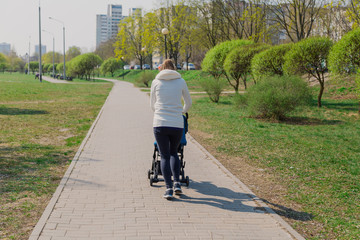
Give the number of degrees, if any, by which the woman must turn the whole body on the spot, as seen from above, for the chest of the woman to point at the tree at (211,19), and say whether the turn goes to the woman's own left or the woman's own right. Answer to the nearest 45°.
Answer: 0° — they already face it

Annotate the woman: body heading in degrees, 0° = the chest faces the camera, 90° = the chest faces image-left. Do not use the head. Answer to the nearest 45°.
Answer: approximately 180°

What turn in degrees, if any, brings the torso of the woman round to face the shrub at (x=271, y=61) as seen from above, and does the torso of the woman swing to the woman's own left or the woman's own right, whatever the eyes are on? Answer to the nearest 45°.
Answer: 0° — they already face it

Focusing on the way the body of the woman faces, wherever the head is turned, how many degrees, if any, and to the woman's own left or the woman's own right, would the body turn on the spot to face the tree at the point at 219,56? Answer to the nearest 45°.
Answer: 0° — they already face it

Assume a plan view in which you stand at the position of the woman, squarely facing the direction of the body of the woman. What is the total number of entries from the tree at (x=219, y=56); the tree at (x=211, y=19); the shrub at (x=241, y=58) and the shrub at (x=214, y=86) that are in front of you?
4

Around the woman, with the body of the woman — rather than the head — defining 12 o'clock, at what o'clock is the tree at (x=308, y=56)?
The tree is roughly at 1 o'clock from the woman.

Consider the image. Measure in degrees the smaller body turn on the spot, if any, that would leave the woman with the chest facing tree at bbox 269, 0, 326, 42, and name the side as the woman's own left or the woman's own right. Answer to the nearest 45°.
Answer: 0° — they already face it

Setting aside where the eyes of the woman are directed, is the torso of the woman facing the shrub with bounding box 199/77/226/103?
yes
